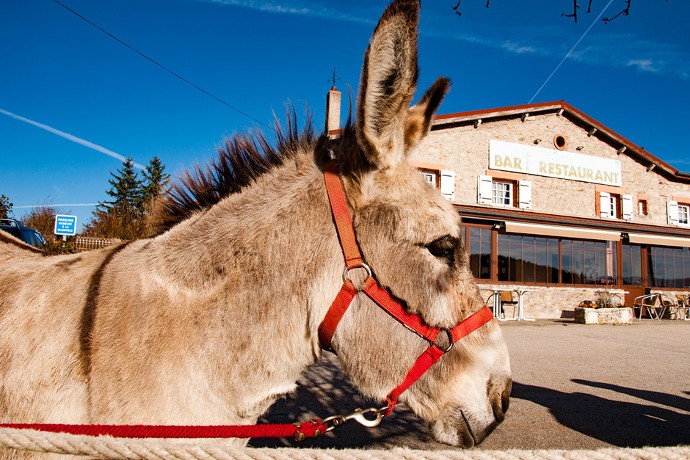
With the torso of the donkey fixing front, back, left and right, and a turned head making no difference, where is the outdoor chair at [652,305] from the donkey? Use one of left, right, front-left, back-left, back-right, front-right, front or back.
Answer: front-left

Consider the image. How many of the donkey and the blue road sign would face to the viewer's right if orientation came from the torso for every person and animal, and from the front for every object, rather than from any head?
1

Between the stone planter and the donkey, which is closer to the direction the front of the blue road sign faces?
the donkey

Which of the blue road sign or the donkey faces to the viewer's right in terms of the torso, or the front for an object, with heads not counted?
the donkey

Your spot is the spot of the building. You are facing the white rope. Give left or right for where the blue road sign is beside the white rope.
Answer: right

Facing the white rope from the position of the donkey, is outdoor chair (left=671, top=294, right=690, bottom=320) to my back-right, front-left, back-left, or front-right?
back-left

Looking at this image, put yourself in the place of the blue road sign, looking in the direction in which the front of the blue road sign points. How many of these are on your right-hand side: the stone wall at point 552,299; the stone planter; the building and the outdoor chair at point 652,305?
0

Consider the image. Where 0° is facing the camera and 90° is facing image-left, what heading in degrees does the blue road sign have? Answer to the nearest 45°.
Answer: approximately 0°

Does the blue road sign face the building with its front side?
no

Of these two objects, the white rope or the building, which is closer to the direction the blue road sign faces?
the white rope

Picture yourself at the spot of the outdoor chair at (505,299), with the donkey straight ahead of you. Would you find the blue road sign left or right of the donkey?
right

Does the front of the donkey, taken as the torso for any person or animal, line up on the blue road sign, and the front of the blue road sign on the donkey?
no

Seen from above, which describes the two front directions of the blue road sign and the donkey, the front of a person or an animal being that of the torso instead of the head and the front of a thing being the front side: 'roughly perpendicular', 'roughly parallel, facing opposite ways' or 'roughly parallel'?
roughly perpendicular

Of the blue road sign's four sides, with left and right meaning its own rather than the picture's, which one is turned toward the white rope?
front

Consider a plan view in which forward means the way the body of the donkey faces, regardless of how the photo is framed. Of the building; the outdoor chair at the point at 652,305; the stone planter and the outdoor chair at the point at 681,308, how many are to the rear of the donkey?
0

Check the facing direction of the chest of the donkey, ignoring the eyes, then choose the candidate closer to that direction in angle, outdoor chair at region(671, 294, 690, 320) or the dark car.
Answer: the outdoor chair

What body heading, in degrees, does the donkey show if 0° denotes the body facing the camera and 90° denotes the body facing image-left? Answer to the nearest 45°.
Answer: approximately 270°

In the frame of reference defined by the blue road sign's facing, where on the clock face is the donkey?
The donkey is roughly at 12 o'clock from the blue road sign.
